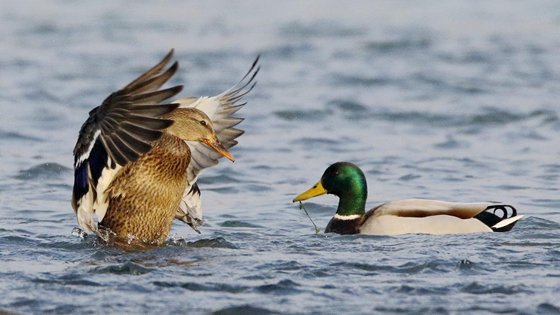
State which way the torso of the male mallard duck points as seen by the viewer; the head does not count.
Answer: to the viewer's left

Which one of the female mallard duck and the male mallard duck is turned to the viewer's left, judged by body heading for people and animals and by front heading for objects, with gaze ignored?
the male mallard duck

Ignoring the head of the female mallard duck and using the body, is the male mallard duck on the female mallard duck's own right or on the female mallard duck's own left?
on the female mallard duck's own left

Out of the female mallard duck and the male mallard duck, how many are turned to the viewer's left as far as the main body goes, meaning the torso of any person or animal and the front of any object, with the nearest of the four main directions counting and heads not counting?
1

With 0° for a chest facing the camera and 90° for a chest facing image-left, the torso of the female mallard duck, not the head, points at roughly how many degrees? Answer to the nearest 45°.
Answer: approximately 315°
